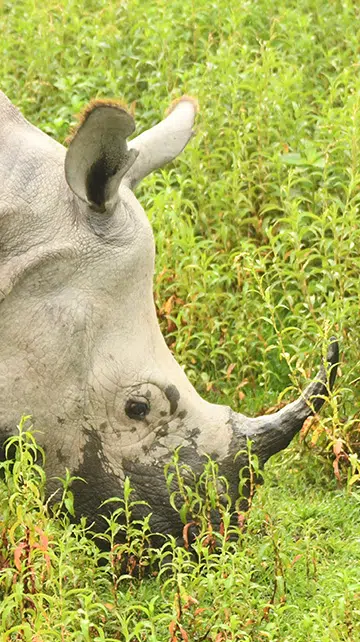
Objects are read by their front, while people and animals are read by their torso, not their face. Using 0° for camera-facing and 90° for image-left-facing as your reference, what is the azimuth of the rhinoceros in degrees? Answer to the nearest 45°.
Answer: approximately 270°
